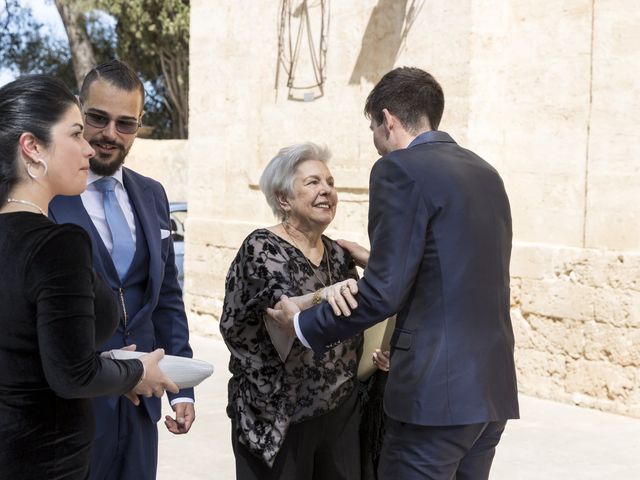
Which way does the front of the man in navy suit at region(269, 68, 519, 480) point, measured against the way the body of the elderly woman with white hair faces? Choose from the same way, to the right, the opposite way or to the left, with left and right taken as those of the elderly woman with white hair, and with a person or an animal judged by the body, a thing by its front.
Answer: the opposite way

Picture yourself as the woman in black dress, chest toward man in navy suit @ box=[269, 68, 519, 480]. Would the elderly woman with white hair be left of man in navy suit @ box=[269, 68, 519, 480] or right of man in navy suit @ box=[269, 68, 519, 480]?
left

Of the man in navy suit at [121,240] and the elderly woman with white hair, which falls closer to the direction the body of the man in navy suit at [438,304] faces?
the elderly woman with white hair

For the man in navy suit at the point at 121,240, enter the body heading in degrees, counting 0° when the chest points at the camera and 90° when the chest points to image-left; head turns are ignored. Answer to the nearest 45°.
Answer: approximately 0°

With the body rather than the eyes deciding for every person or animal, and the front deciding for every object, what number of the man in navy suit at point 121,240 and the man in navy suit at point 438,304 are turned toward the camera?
1

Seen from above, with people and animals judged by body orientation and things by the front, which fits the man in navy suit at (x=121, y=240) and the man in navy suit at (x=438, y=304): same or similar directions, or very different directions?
very different directions

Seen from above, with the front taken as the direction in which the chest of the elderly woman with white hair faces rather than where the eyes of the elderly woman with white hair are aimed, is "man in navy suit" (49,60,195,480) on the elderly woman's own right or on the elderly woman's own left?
on the elderly woman's own right

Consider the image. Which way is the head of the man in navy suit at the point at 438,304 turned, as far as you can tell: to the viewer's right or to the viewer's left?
to the viewer's left

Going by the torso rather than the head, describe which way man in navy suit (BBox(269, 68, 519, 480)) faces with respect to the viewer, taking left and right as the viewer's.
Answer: facing away from the viewer and to the left of the viewer

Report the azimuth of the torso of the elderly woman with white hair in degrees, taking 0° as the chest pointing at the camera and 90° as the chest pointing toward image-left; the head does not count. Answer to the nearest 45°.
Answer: approximately 315°

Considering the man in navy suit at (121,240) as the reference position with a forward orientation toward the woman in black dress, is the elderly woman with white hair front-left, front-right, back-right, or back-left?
back-left

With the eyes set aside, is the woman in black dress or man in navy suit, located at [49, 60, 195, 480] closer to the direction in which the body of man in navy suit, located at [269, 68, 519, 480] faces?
the man in navy suit

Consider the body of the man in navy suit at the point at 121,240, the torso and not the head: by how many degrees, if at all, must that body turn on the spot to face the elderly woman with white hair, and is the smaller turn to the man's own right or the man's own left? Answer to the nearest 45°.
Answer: approximately 135° to the man's own left
